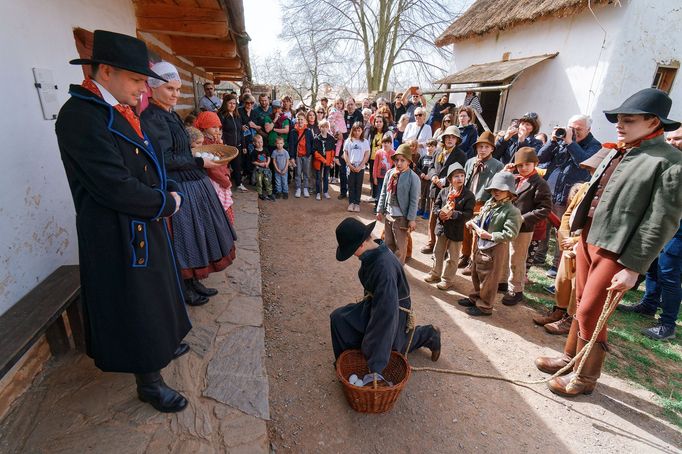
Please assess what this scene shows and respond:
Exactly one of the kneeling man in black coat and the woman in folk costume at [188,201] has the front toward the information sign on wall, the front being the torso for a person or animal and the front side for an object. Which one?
the kneeling man in black coat

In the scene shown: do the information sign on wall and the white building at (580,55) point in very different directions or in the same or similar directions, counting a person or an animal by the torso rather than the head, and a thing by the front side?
very different directions

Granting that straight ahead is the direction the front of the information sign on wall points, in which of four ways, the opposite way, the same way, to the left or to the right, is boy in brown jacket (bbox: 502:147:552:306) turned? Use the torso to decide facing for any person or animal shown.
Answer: the opposite way

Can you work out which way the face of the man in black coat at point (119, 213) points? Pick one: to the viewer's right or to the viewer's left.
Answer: to the viewer's right

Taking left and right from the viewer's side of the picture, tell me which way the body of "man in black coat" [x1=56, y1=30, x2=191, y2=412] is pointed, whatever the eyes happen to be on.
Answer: facing the viewer and to the right of the viewer

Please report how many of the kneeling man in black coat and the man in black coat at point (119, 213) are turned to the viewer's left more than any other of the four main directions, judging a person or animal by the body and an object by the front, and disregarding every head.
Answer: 1

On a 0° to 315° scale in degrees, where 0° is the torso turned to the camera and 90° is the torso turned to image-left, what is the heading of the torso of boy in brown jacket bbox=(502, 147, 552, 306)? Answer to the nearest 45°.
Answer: approximately 45°

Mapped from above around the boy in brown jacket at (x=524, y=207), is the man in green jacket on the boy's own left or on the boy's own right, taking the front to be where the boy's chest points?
on the boy's own left

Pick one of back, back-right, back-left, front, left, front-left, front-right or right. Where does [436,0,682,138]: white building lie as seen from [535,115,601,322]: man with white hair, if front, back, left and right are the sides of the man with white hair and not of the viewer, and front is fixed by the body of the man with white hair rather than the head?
back-right

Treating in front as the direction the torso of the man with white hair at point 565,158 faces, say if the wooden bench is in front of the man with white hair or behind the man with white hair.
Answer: in front

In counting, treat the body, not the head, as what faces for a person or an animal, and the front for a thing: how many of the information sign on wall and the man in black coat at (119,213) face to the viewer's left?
0

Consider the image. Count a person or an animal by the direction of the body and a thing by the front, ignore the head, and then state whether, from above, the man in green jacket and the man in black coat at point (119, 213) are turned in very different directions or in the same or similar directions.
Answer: very different directions

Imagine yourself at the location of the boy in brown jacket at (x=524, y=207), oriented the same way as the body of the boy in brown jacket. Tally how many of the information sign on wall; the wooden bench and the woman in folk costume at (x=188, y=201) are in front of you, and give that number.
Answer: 3
